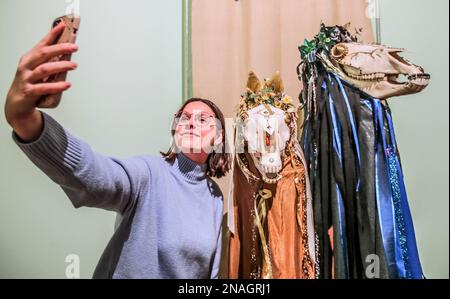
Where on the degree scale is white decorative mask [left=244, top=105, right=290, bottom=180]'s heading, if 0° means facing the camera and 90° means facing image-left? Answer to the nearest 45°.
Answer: approximately 0°

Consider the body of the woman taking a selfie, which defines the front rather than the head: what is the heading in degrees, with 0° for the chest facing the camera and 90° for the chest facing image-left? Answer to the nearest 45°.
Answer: approximately 45°
